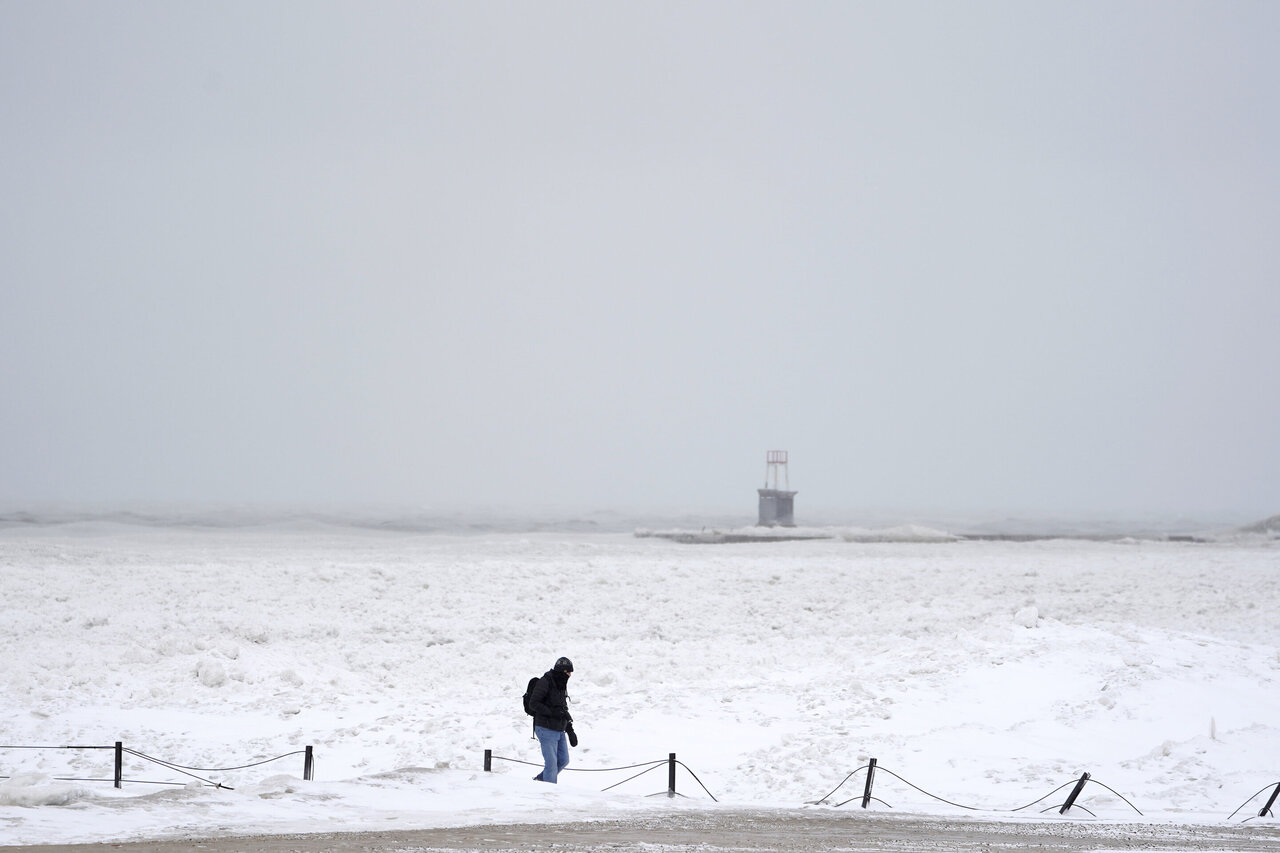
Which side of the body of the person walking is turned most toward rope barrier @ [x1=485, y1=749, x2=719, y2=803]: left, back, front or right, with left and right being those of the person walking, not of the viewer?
front

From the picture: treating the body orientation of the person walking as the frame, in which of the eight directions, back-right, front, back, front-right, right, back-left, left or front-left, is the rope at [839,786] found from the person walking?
front-left

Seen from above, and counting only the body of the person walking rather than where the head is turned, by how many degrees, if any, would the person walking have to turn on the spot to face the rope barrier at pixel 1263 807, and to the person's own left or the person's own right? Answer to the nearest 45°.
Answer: approximately 45° to the person's own left

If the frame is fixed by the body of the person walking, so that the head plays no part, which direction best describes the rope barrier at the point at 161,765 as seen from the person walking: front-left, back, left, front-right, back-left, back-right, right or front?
back-right

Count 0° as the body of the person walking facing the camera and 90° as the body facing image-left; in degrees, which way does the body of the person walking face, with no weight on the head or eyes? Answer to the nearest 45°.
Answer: approximately 315°

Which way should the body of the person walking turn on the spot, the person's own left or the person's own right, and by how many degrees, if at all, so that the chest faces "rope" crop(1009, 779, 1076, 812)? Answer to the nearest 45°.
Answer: approximately 45° to the person's own left
